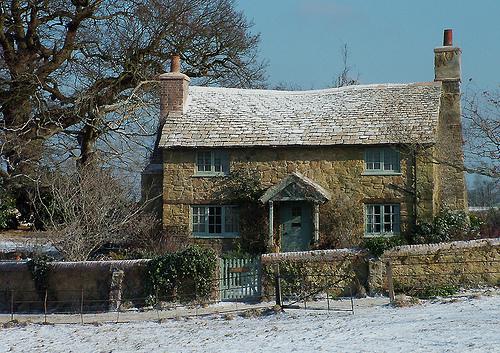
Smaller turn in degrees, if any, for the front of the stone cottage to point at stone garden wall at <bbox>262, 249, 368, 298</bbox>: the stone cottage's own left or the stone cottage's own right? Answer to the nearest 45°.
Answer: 0° — it already faces it

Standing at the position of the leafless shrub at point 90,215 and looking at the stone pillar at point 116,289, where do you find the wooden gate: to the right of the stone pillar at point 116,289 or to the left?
left

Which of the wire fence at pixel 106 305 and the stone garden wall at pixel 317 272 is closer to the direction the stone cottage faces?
the stone garden wall

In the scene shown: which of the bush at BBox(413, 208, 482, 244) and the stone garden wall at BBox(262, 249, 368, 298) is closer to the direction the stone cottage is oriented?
the stone garden wall

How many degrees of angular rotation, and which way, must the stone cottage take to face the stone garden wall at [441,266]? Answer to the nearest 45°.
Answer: approximately 45° to its left

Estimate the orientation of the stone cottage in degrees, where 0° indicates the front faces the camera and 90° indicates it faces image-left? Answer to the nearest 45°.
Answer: approximately 0°

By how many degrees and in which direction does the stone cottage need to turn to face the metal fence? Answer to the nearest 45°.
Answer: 0° — it already faces it

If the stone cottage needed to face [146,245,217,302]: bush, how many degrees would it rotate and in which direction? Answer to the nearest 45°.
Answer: approximately 45° to its right

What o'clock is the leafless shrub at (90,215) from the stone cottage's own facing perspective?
The leafless shrub is roughly at 2 o'clock from the stone cottage.
